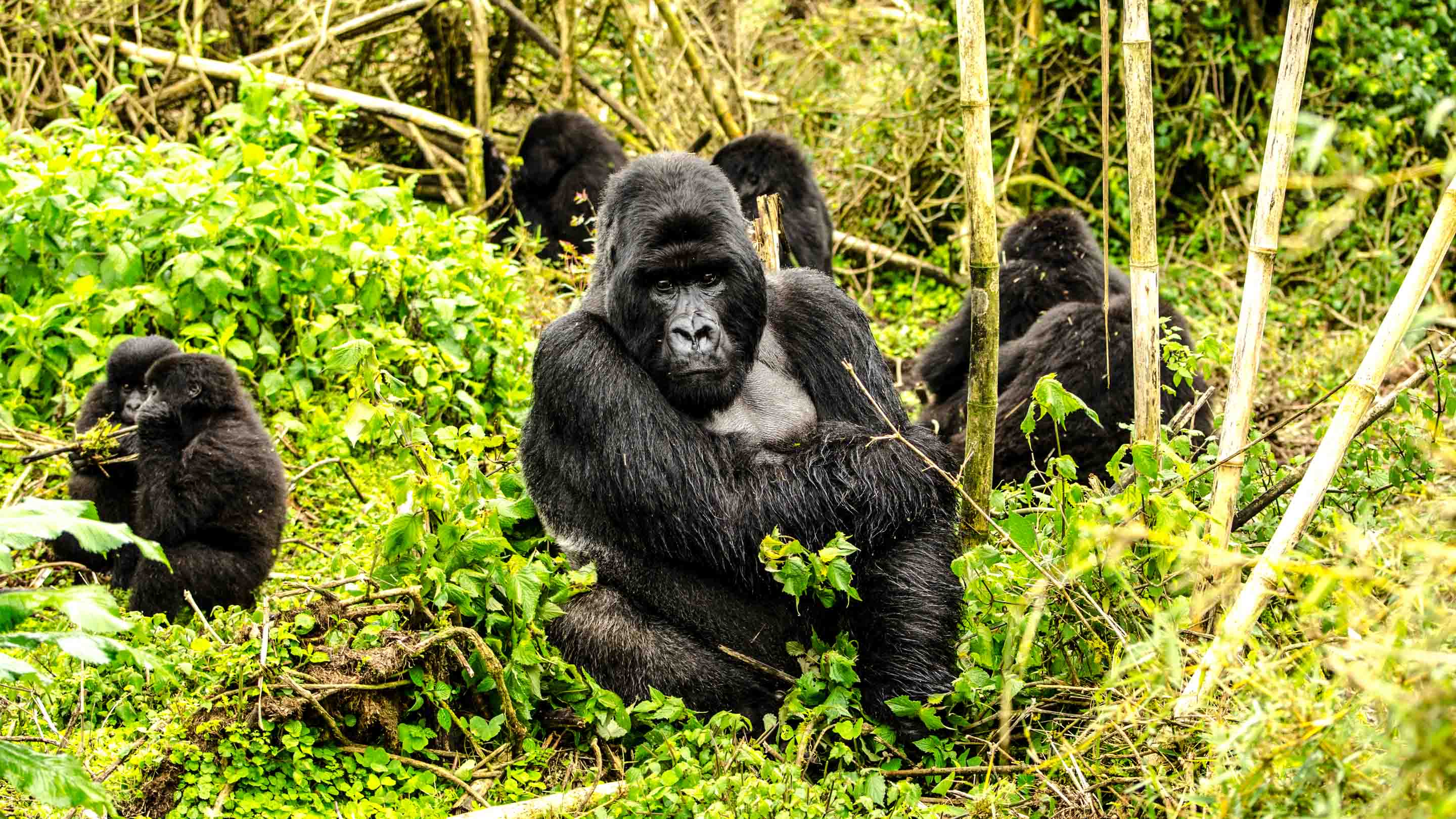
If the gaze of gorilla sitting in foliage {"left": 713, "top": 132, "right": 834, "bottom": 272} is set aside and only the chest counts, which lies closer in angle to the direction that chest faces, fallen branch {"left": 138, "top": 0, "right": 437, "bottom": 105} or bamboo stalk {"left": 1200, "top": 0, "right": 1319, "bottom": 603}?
the fallen branch

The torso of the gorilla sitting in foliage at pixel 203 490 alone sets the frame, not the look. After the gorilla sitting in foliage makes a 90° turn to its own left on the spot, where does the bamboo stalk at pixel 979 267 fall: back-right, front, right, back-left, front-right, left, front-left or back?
front-left

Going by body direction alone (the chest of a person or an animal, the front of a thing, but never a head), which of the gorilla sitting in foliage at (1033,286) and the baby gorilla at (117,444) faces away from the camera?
the gorilla sitting in foliage

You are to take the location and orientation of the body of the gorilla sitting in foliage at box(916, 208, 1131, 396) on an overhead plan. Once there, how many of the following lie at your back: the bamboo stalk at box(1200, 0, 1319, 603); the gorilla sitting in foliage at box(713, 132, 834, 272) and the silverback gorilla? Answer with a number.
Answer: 2

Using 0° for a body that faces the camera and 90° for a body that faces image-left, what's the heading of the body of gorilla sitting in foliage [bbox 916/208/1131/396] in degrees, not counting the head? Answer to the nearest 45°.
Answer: approximately 180°

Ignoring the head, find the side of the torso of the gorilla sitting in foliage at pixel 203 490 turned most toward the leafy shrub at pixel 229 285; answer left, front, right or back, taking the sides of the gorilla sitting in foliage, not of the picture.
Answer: right

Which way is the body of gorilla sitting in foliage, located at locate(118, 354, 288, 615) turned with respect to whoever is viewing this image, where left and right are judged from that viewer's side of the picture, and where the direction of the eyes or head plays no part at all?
facing to the left of the viewer
